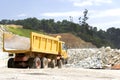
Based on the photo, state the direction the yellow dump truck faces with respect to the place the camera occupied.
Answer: facing away from the viewer and to the right of the viewer
